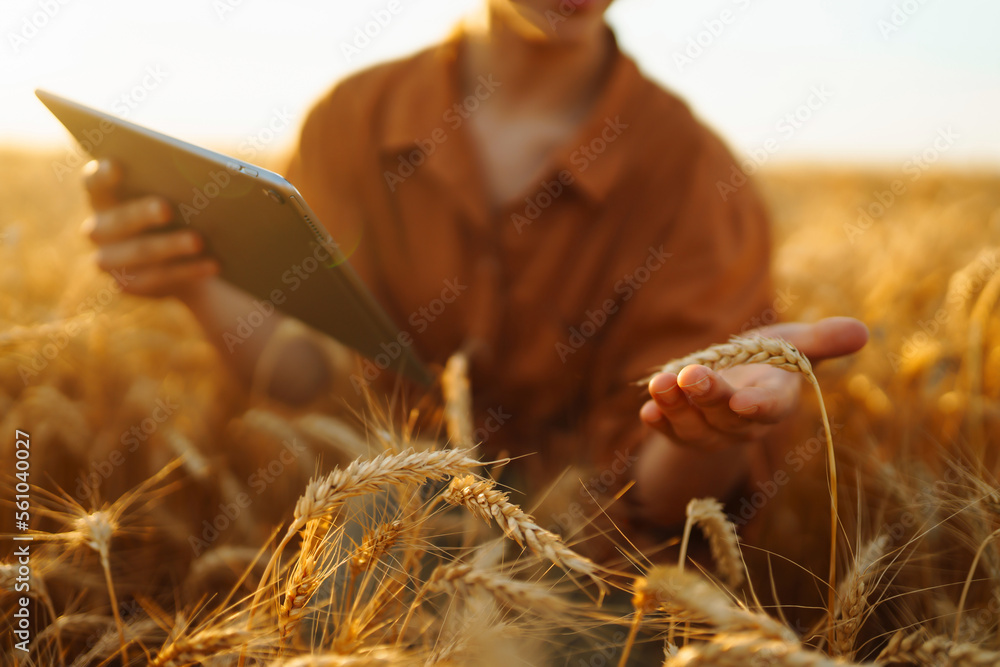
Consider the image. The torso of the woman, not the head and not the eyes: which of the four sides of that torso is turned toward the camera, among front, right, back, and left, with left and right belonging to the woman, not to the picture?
front

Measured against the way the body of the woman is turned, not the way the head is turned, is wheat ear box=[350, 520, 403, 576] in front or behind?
in front

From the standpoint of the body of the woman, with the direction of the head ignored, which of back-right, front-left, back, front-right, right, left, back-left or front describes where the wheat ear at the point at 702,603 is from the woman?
front

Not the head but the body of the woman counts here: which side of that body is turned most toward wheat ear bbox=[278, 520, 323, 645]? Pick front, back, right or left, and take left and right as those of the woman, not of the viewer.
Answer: front

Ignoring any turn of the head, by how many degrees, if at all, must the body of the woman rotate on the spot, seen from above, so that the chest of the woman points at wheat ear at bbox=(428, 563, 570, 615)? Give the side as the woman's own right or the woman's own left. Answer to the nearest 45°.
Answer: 0° — they already face it

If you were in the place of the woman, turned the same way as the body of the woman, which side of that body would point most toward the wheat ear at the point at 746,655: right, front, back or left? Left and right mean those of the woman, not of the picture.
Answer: front
